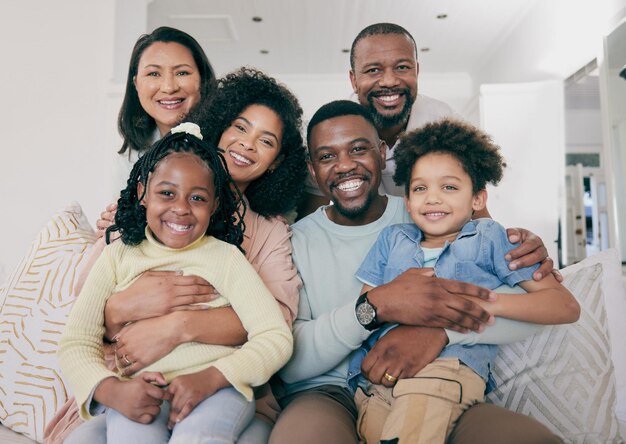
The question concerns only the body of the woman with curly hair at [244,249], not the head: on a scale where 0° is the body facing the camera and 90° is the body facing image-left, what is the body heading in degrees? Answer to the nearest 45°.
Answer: approximately 0°

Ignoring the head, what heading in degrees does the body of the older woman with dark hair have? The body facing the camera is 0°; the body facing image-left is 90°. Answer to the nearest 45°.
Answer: approximately 0°

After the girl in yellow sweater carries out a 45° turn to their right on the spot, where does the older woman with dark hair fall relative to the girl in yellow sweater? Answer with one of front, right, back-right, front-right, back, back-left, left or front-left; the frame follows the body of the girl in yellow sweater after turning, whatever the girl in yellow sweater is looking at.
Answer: back-right

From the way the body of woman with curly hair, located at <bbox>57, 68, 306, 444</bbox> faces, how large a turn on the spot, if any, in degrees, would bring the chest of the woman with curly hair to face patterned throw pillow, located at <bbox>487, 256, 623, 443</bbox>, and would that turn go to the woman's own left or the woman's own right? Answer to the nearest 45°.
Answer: approximately 45° to the woman's own left

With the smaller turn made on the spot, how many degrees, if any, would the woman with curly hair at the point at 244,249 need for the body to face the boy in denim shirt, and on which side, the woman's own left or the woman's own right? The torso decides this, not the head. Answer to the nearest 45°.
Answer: approximately 45° to the woman's own left

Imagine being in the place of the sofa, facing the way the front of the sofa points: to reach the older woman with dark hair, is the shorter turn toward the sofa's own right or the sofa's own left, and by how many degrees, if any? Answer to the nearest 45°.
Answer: approximately 135° to the sofa's own right
